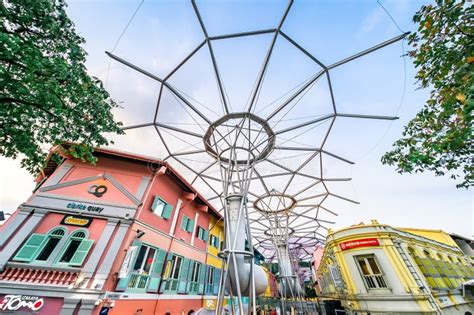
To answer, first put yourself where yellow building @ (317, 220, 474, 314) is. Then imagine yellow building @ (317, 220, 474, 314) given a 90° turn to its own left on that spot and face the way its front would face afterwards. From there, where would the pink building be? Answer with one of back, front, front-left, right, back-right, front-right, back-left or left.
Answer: back-right

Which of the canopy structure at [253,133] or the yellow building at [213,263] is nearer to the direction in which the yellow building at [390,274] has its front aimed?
the canopy structure

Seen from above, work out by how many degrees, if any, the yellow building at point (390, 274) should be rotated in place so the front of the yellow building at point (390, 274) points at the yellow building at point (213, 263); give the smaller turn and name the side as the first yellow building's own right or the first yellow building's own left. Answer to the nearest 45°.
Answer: approximately 90° to the first yellow building's own right

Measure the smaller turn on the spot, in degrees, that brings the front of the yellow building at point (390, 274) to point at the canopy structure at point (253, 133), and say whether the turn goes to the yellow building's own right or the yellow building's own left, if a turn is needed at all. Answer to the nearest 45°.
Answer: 0° — it already faces it

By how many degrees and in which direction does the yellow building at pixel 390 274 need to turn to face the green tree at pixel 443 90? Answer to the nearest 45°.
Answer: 0° — it already faces it

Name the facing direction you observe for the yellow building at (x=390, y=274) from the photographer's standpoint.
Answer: facing the viewer

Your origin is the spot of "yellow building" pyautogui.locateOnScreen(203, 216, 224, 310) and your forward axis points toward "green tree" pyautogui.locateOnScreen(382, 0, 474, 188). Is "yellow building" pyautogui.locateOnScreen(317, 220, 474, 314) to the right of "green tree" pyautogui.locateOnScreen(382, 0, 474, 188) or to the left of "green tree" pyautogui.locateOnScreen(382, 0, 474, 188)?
left

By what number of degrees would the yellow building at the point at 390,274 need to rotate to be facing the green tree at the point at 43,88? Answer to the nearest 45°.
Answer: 0° — it already faces it
